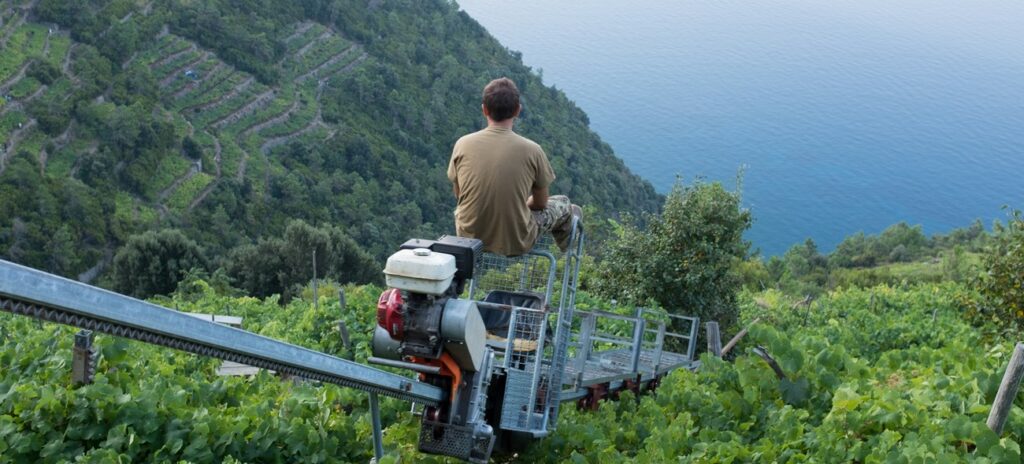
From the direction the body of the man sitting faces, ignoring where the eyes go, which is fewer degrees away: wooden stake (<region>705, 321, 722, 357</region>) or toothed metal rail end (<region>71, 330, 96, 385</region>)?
the wooden stake

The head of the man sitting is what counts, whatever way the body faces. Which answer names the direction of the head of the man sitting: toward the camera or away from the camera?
away from the camera

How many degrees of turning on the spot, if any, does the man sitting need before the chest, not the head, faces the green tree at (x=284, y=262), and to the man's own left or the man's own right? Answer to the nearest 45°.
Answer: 0° — they already face it

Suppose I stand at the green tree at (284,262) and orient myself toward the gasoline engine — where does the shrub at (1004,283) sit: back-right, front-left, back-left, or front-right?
front-left

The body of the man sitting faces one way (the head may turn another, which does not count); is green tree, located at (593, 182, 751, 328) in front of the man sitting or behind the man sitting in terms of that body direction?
in front

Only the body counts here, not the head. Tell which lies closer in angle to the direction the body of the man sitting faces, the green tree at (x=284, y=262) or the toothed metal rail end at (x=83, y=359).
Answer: the green tree

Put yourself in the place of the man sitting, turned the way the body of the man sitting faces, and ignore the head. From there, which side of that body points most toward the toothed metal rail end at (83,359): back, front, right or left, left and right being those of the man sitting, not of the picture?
left

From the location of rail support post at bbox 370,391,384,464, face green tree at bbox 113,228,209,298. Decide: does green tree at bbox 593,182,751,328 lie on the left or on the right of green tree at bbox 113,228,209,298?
right

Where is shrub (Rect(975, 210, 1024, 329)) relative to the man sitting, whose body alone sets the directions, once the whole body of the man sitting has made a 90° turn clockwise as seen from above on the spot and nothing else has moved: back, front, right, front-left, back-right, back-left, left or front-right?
front-left

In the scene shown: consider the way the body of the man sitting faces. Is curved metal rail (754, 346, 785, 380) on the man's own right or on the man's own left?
on the man's own right

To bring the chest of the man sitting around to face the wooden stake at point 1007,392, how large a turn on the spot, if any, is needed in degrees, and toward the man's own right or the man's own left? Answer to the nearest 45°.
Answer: approximately 90° to the man's own right

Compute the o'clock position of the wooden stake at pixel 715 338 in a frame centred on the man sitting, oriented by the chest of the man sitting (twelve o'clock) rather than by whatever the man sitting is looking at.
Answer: The wooden stake is roughly at 1 o'clock from the man sitting.

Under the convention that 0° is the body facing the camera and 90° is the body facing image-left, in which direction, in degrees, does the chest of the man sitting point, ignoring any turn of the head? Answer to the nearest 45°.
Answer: approximately 180°
